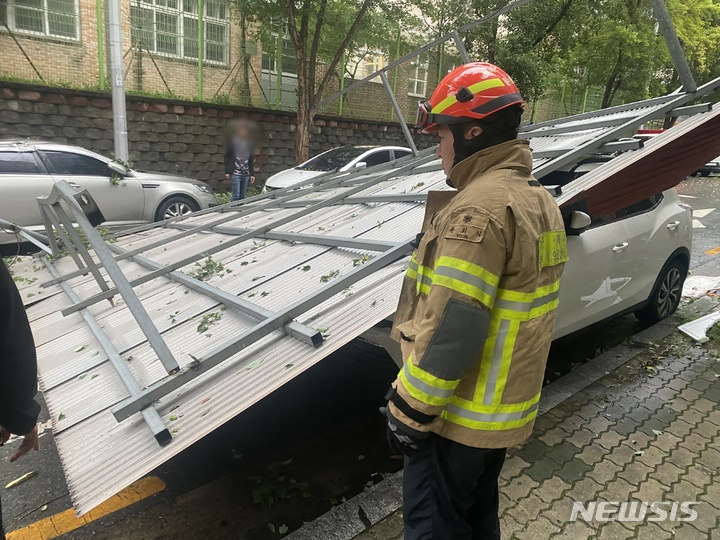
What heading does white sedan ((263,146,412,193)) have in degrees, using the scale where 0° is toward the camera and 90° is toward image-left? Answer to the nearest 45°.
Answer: approximately 45°

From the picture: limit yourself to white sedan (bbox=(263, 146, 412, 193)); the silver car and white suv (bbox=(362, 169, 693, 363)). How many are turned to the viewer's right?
1

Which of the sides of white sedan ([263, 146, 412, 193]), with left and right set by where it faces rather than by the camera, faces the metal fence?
right

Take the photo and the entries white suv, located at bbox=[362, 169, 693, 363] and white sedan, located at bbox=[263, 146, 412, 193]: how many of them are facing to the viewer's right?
0

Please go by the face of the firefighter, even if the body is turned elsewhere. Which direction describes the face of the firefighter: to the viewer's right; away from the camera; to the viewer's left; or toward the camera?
to the viewer's left

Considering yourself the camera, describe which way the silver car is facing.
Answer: facing to the right of the viewer

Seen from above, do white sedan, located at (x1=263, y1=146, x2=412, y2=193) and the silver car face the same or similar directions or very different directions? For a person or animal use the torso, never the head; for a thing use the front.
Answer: very different directions
